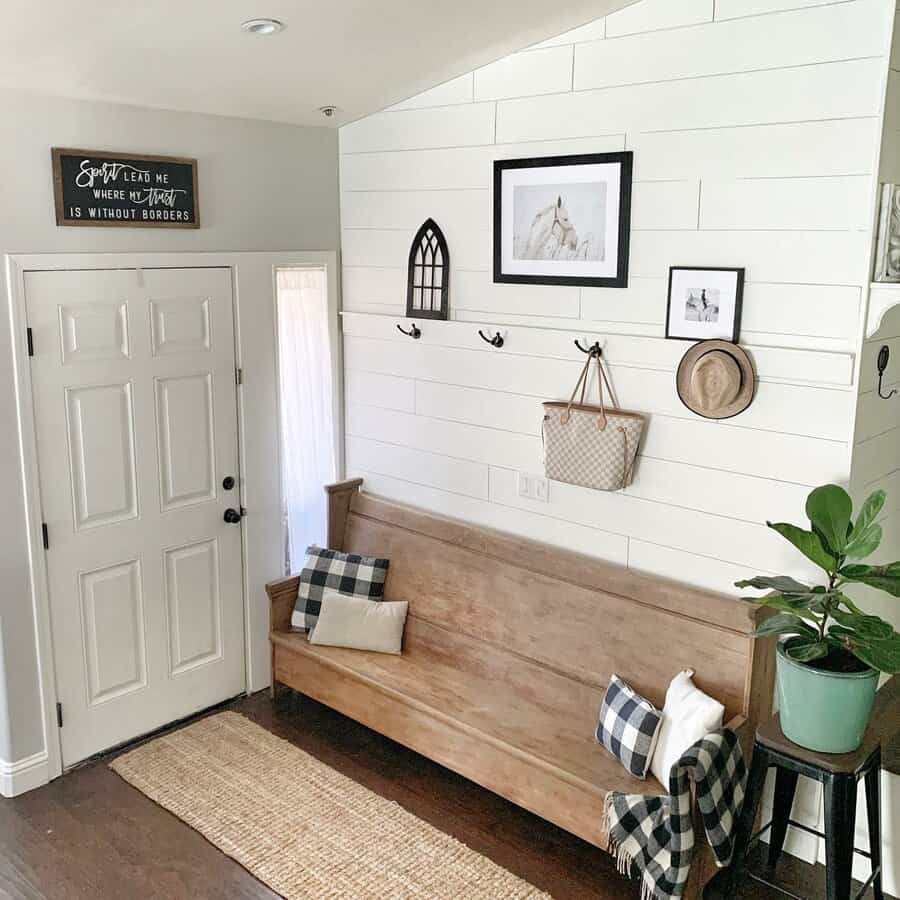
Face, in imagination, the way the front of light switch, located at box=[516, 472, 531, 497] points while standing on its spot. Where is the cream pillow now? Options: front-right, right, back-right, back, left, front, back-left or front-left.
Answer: front-right

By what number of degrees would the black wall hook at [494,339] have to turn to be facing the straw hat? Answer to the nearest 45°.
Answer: approximately 90° to its left

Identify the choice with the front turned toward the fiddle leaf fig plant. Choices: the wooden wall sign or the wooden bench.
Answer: the wooden wall sign

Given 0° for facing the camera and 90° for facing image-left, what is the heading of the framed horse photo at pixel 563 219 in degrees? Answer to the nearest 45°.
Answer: approximately 45°

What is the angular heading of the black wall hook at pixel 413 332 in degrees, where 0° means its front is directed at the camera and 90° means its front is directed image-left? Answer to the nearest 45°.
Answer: approximately 45°

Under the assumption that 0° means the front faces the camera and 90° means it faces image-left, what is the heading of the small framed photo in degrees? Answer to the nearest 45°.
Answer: approximately 45°

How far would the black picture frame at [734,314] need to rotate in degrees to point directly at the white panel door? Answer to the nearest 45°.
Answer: approximately 45° to its right

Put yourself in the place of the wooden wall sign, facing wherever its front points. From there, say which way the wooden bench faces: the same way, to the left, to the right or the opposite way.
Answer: to the right

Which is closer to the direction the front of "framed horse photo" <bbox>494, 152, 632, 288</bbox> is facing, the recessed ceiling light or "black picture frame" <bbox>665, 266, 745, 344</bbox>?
the recessed ceiling light

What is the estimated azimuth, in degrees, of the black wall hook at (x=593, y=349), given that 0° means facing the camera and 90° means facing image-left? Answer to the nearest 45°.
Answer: approximately 45°

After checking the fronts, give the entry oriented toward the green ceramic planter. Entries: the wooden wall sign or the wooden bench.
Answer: the wooden wall sign
